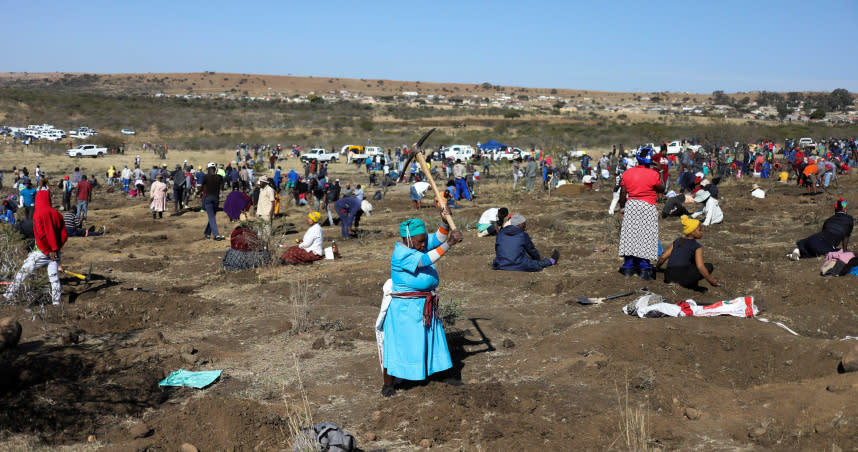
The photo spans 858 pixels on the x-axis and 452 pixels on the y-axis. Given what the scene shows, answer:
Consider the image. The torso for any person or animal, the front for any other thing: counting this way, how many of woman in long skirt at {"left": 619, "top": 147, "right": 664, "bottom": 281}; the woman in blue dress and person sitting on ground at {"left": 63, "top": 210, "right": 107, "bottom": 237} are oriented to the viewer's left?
0

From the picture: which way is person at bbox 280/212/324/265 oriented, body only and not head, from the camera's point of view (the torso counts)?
to the viewer's left

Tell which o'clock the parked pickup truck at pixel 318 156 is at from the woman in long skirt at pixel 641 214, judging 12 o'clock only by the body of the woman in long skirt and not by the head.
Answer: The parked pickup truck is roughly at 11 o'clock from the woman in long skirt.

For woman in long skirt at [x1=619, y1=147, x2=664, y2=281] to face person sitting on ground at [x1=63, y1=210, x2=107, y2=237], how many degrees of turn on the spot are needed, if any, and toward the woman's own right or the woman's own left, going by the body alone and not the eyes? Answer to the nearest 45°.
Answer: approximately 90° to the woman's own left

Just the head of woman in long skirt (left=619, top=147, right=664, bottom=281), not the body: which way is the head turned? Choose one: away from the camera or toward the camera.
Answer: away from the camera

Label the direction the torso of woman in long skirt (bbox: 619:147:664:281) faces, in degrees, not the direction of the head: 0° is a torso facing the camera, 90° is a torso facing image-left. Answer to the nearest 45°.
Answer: approximately 180°

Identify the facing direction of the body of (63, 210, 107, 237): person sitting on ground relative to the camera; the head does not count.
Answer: to the viewer's right

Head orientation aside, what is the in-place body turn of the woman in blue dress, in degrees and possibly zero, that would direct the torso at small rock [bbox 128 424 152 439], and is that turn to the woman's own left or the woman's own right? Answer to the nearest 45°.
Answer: approximately 135° to the woman's own right

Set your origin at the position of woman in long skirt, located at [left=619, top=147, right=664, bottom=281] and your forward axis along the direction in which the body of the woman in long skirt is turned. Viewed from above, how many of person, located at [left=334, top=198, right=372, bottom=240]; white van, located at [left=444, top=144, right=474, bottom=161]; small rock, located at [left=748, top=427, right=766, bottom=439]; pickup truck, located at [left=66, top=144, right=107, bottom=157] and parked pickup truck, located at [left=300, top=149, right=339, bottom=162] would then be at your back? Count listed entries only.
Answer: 1
